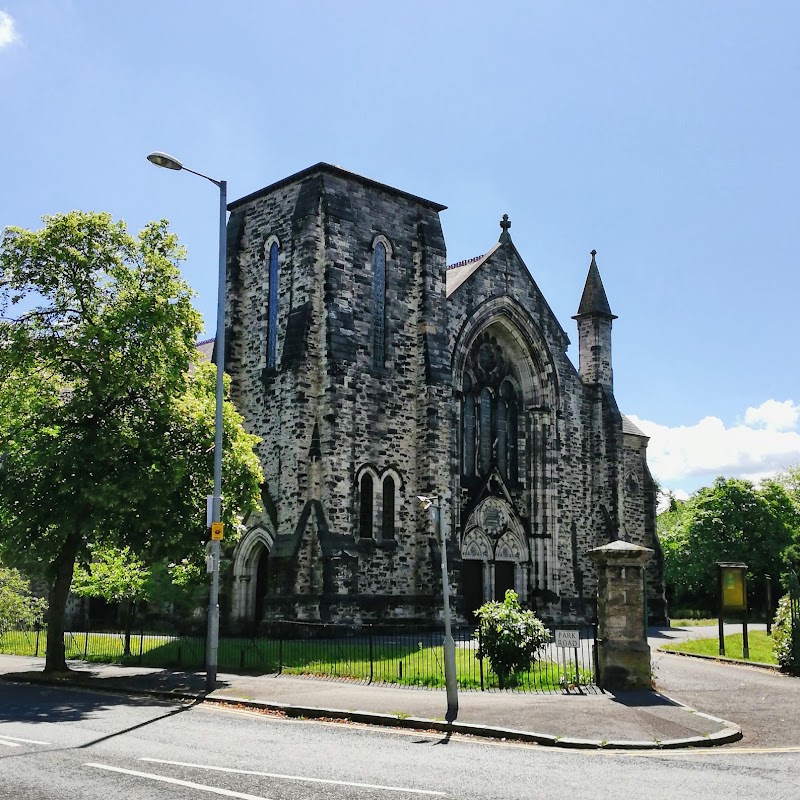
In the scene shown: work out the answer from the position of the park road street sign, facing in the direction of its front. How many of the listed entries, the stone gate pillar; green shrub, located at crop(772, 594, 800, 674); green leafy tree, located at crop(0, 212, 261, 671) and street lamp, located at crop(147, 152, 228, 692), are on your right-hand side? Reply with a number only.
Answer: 2

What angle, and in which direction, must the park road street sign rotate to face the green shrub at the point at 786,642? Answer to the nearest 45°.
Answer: approximately 135° to its left

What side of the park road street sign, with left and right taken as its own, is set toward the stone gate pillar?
left

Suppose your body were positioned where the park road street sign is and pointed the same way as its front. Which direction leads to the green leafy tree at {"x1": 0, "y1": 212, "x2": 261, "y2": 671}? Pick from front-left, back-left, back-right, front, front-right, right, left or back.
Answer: right

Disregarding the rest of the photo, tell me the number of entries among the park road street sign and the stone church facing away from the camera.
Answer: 0

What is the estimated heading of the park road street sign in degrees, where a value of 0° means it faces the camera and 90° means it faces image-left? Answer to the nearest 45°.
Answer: approximately 0°

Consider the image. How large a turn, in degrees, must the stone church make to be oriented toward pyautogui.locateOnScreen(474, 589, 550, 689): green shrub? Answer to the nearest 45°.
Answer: approximately 45° to its right

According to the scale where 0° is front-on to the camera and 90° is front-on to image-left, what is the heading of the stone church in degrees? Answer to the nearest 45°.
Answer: approximately 315°

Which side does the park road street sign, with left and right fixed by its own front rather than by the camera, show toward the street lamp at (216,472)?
right

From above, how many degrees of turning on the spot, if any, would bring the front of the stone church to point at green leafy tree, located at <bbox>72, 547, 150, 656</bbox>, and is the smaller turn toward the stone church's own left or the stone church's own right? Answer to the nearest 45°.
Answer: approximately 90° to the stone church's own right
